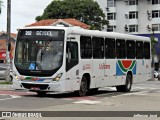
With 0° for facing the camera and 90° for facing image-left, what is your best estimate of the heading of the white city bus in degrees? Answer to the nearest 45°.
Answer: approximately 45°
